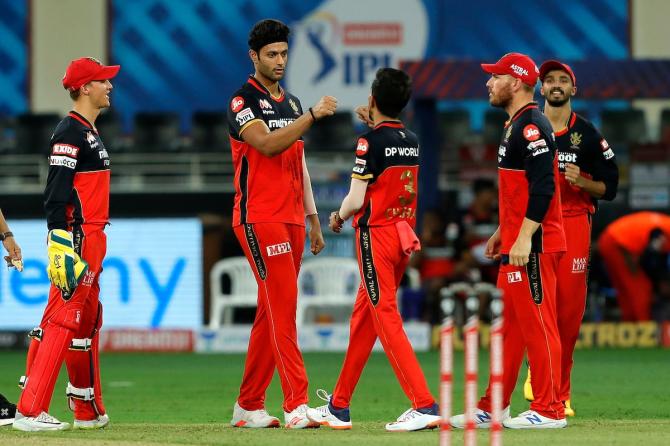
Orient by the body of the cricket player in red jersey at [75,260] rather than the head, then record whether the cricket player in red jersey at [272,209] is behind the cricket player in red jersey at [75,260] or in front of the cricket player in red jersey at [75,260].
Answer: in front

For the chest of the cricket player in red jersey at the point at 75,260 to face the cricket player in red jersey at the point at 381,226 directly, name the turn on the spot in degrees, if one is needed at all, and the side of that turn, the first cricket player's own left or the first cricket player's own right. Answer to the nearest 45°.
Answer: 0° — they already face them

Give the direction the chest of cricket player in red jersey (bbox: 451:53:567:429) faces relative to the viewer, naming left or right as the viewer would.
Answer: facing to the left of the viewer

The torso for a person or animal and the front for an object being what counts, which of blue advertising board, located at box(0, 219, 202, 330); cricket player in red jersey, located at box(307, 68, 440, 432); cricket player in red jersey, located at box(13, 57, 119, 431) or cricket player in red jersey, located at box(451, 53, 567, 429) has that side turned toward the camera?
the blue advertising board

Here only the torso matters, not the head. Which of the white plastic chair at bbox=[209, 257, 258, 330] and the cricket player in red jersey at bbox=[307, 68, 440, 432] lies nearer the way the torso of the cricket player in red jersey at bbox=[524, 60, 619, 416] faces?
the cricket player in red jersey

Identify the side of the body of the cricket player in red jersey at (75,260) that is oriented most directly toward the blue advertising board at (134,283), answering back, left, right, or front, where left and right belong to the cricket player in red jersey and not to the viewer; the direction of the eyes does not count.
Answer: left

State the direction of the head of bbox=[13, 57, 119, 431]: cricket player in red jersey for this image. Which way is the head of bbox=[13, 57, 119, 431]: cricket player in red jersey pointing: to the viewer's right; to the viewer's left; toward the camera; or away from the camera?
to the viewer's right

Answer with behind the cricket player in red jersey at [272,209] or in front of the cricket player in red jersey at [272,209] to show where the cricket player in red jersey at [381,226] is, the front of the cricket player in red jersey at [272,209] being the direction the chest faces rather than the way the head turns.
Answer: in front

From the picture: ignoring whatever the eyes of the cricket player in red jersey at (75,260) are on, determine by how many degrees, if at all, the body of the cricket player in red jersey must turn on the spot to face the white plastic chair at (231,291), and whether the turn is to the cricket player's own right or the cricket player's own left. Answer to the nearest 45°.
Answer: approximately 90° to the cricket player's own left

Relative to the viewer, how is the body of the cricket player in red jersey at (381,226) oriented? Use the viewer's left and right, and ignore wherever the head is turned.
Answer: facing away from the viewer and to the left of the viewer

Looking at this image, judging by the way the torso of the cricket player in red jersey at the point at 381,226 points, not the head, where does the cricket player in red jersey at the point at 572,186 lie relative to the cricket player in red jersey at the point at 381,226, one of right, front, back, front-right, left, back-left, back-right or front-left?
right

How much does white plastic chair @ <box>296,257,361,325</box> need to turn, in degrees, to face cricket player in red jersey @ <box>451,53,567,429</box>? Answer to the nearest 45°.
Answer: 0° — it already faces them

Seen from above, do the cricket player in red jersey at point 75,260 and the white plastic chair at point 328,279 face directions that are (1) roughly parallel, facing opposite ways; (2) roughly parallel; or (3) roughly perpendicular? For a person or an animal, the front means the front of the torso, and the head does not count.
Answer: roughly perpendicular

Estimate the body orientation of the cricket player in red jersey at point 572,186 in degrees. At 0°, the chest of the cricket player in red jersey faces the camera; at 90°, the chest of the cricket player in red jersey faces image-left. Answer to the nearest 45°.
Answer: approximately 45°
